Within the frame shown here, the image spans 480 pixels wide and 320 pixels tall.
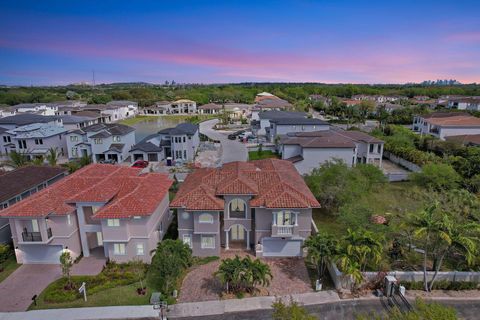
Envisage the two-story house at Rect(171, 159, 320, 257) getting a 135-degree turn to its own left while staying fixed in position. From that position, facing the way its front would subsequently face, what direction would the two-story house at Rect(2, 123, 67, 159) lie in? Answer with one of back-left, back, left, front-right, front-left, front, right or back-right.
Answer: left

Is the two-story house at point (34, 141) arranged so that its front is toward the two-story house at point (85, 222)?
yes

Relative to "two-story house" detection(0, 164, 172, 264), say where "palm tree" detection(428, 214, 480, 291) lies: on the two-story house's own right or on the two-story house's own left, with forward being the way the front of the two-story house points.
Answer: on the two-story house's own left

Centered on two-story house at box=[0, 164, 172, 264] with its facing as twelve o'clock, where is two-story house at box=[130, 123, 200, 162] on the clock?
two-story house at box=[130, 123, 200, 162] is roughly at 7 o'clock from two-story house at box=[0, 164, 172, 264].

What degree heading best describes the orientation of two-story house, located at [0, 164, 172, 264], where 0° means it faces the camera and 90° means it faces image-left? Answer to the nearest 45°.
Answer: approximately 0°

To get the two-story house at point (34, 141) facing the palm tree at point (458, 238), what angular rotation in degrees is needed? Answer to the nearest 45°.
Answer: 0° — it already faces it

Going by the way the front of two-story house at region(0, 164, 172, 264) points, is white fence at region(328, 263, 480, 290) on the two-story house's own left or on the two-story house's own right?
on the two-story house's own left

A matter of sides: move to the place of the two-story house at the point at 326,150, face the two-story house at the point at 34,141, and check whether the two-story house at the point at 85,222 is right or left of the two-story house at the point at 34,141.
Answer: left
